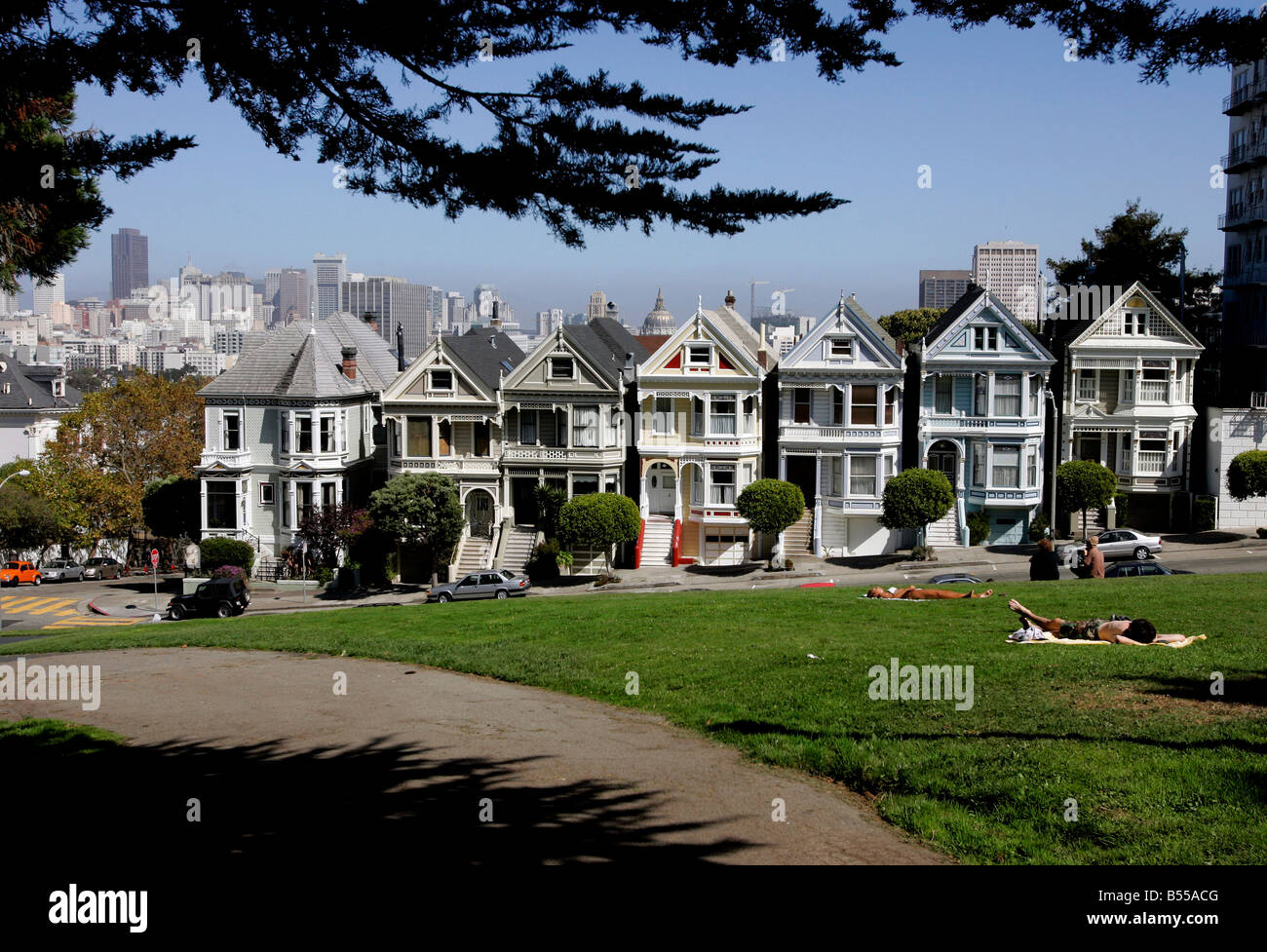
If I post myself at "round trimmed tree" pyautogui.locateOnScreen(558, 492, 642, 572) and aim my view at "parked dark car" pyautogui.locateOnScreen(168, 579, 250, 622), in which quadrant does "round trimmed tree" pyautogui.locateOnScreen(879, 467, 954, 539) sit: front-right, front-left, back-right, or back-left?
back-left

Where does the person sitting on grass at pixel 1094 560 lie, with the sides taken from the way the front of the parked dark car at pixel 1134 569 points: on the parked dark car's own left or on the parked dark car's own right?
on the parked dark car's own right

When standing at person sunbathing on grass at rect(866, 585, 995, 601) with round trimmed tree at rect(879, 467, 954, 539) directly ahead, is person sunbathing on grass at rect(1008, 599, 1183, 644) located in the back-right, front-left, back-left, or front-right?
back-right

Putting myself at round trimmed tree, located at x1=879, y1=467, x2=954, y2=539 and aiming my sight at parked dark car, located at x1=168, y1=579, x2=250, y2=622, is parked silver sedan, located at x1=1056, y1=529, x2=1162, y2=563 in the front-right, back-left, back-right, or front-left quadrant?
back-left
